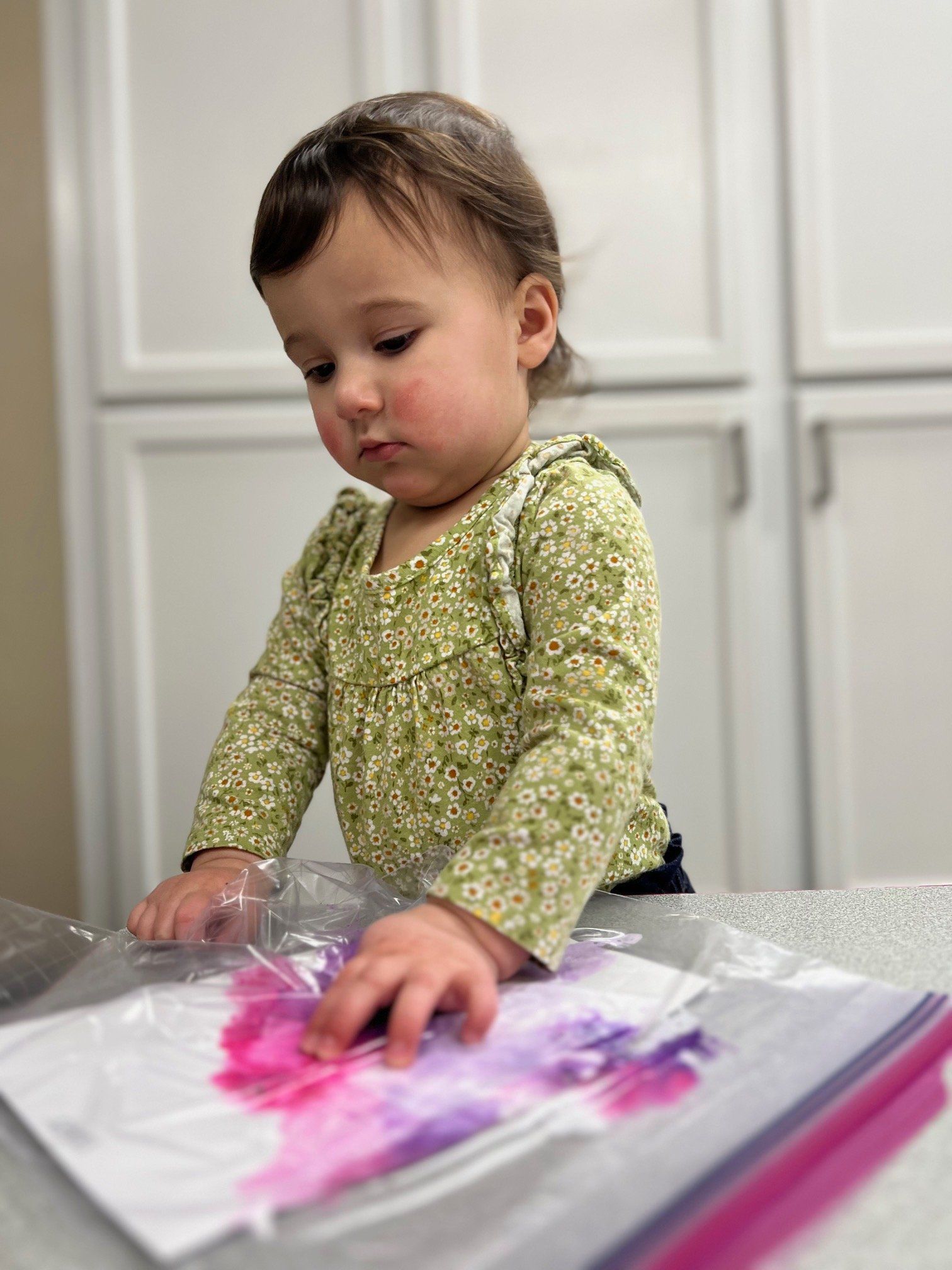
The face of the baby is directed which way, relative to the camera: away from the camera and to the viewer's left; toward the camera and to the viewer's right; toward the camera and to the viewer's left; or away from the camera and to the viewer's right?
toward the camera and to the viewer's left

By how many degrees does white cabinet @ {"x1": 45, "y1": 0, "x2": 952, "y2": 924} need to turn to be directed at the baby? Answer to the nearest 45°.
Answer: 0° — it already faces them

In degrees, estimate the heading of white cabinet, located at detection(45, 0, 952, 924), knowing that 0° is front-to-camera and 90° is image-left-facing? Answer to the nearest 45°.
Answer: approximately 0°

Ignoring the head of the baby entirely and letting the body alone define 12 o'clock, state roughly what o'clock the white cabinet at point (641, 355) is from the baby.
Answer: The white cabinet is roughly at 5 o'clock from the baby.

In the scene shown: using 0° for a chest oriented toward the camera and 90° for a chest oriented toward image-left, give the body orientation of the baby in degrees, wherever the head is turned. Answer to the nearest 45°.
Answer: approximately 45°

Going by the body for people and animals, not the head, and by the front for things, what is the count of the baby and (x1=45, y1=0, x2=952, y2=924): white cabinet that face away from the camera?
0
